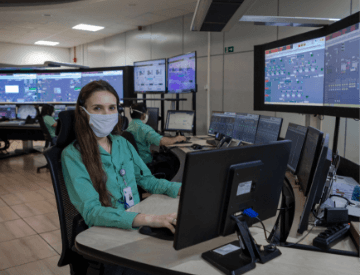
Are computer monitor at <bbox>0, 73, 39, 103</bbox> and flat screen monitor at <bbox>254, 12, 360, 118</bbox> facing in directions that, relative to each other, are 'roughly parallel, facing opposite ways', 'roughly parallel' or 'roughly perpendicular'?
roughly perpendicular

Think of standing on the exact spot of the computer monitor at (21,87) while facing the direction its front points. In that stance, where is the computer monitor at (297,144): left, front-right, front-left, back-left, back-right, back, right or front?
front

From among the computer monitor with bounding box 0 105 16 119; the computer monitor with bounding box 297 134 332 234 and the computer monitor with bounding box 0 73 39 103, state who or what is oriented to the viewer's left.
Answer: the computer monitor with bounding box 297 134 332 234

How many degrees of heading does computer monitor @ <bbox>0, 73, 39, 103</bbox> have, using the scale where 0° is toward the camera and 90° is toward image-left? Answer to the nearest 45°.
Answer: approximately 0°

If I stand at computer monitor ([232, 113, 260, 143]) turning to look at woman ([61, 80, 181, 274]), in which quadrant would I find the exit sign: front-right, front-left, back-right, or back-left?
back-right

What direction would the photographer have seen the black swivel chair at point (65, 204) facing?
facing the viewer and to the right of the viewer

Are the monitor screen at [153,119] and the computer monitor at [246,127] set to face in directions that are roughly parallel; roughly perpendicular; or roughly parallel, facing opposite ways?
roughly parallel

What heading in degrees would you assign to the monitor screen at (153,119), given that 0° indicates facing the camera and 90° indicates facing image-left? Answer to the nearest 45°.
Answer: approximately 45°

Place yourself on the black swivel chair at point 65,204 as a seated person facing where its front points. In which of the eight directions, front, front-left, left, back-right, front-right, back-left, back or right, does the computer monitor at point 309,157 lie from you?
front-left

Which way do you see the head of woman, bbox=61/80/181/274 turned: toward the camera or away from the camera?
toward the camera

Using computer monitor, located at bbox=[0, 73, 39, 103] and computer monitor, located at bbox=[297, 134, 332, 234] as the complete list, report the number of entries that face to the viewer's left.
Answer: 1

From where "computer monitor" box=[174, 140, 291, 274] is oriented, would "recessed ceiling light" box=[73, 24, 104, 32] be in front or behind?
in front

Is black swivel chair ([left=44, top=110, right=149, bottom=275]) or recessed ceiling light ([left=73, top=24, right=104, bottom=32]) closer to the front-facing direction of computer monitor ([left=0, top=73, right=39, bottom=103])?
the black swivel chair

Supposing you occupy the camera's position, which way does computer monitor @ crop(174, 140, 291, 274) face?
facing away from the viewer and to the left of the viewer

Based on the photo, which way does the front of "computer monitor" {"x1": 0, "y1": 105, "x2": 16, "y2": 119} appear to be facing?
toward the camera

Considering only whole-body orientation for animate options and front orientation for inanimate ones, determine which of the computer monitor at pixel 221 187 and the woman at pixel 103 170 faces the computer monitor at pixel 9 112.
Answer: the computer monitor at pixel 221 187

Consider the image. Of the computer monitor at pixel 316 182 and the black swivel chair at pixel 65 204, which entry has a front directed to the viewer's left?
the computer monitor

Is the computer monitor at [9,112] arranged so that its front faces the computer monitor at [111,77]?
no

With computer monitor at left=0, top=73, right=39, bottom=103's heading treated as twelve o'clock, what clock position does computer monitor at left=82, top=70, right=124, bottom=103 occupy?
computer monitor at left=82, top=70, right=124, bottom=103 is roughly at 10 o'clock from computer monitor at left=0, top=73, right=39, bottom=103.

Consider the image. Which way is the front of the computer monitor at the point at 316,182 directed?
to the viewer's left
